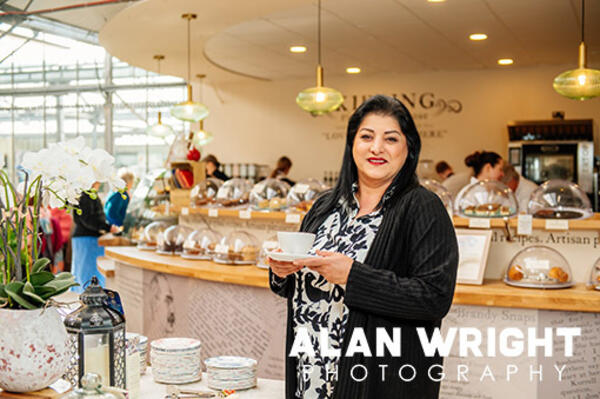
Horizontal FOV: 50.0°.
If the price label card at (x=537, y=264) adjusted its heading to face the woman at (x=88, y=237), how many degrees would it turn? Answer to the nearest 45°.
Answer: approximately 135° to its right

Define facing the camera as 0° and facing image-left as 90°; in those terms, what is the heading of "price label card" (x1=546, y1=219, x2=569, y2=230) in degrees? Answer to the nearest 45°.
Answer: approximately 0°

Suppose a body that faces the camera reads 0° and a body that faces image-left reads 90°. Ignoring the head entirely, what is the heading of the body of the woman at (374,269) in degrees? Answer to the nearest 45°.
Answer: approximately 45°

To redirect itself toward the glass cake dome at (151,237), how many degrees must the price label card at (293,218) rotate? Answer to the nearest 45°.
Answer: approximately 135° to its right

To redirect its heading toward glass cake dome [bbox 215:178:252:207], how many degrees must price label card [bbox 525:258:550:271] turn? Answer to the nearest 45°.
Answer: approximately 90° to its right
